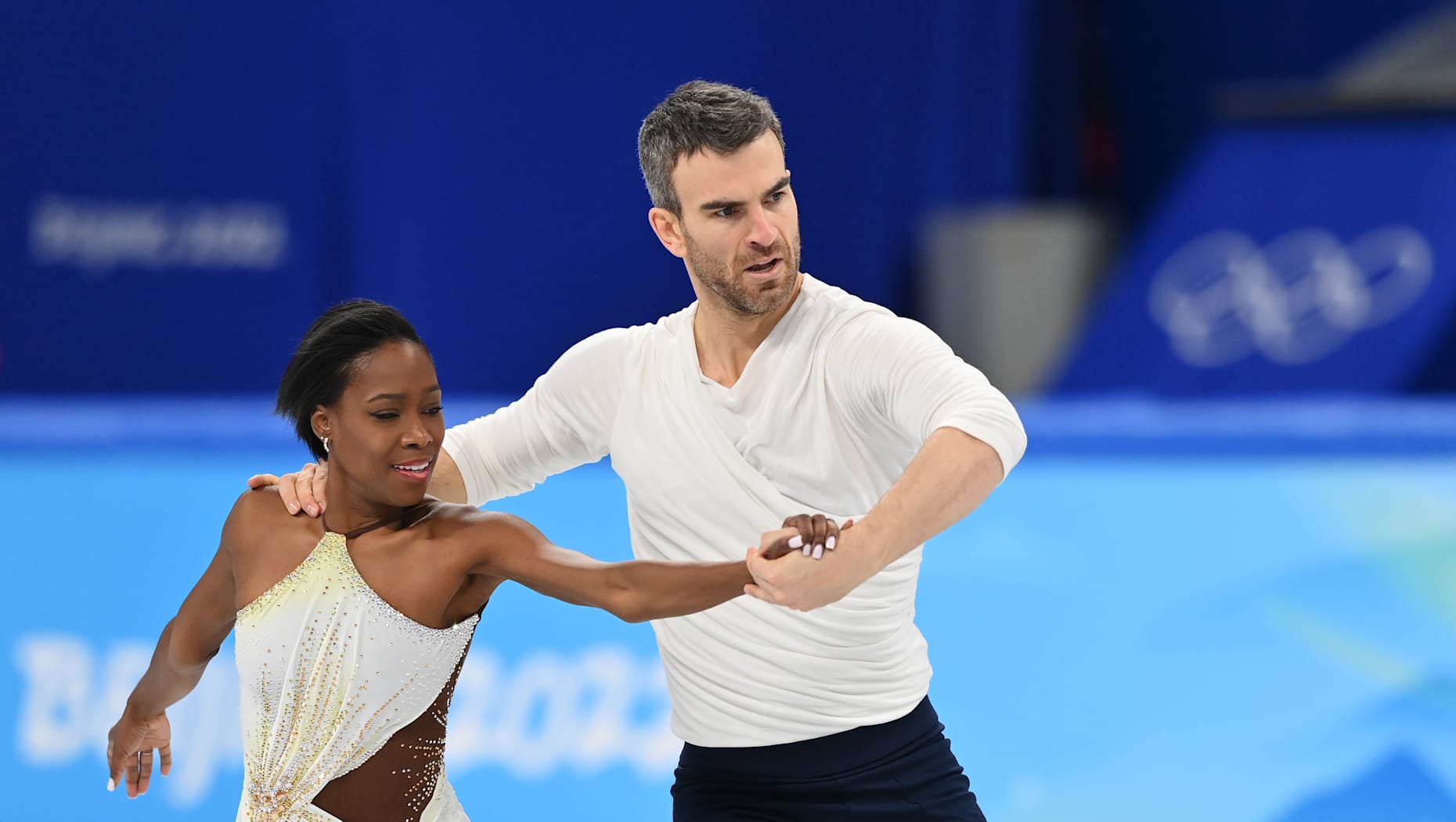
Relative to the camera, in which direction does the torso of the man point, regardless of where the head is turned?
toward the camera

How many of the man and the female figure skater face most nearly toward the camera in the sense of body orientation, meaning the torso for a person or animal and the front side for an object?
2

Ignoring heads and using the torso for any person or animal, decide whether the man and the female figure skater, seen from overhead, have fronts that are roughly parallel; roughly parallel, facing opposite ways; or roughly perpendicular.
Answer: roughly parallel

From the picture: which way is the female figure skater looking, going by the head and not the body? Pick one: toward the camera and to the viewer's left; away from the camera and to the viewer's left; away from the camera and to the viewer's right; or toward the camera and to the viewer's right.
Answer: toward the camera and to the viewer's right

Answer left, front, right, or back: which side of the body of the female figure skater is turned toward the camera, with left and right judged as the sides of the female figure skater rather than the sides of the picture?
front

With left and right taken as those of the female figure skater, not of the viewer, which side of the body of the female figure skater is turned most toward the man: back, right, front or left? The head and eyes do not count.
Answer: left

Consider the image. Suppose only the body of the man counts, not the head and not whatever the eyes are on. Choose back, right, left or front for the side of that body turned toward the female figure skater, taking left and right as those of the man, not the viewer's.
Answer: right
